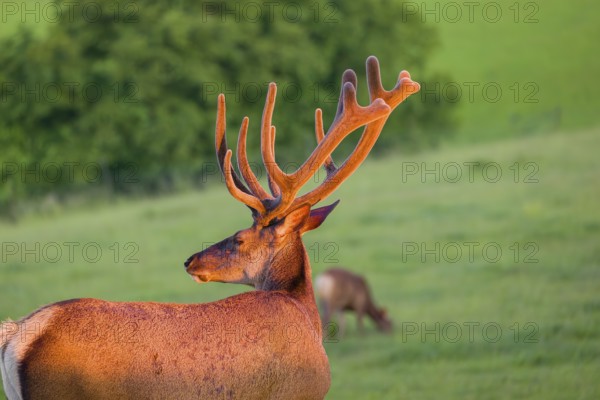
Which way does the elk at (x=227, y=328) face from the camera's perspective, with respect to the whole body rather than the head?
to the viewer's right
